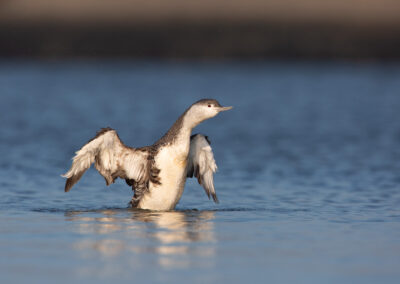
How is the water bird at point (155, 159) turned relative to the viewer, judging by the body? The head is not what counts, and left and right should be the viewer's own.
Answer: facing the viewer and to the right of the viewer
